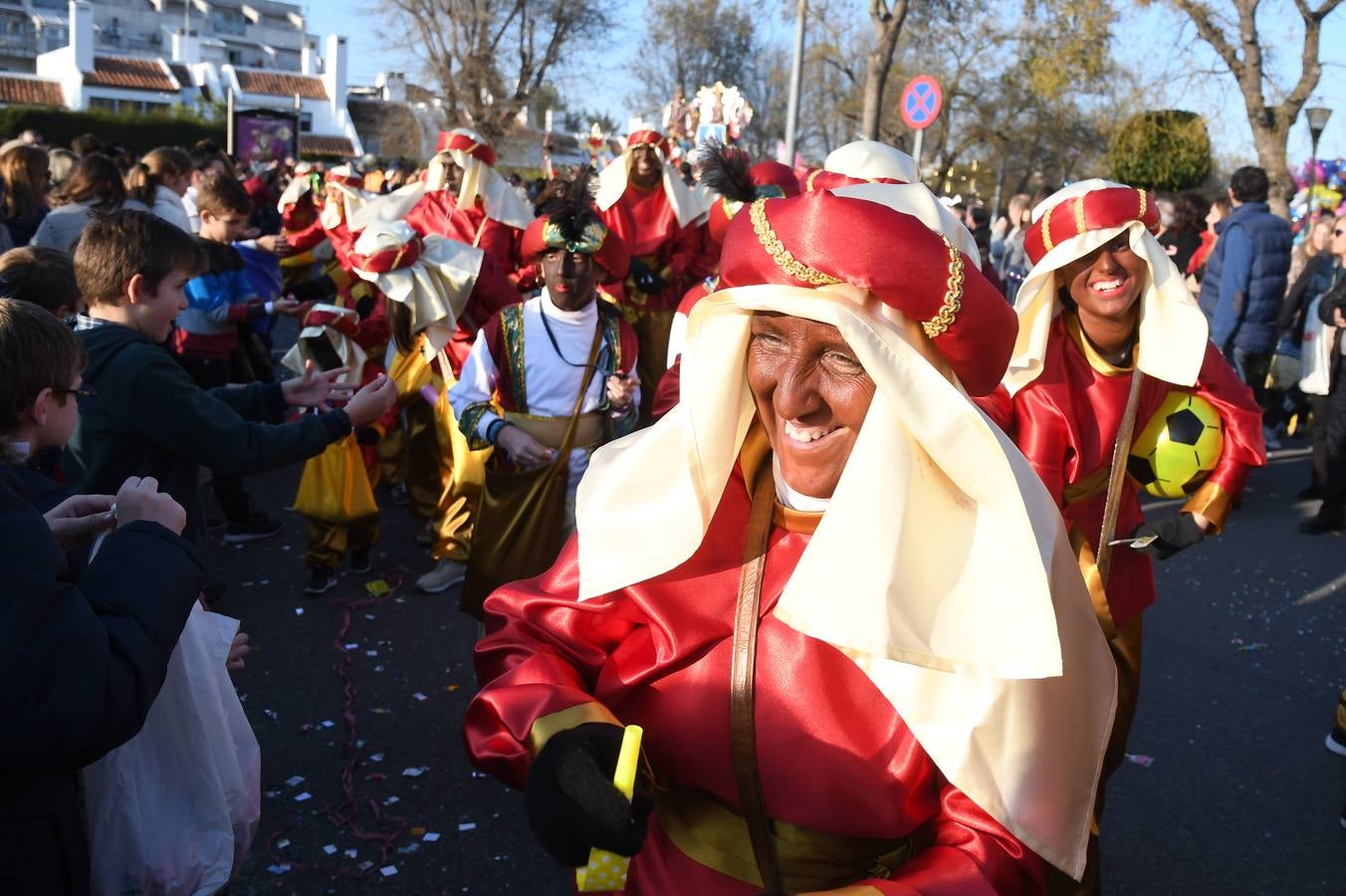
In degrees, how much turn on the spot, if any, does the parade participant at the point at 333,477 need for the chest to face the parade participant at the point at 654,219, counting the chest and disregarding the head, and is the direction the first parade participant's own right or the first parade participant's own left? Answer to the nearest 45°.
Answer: approximately 180°

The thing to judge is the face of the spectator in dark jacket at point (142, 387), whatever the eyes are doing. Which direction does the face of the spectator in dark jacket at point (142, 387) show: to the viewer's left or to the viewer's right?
to the viewer's right

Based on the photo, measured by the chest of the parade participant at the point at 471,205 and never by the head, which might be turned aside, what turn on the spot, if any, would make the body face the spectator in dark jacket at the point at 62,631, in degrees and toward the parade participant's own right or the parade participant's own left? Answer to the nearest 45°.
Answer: approximately 45° to the parade participant's own left

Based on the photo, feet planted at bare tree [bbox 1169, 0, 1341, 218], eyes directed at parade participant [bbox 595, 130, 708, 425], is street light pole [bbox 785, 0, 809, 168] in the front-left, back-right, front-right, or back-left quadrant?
front-right

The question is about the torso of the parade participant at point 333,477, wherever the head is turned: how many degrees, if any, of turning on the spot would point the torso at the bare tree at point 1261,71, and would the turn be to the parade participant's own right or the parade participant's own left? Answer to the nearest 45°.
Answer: approximately 180°

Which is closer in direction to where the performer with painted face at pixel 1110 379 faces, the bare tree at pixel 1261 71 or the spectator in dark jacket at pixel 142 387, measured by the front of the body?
the spectator in dark jacket

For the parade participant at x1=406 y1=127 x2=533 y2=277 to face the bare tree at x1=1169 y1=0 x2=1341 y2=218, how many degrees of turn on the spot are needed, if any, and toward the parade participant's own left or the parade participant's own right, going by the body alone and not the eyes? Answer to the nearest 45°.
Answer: approximately 180°

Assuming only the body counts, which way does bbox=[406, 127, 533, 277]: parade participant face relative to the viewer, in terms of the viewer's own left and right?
facing the viewer and to the left of the viewer

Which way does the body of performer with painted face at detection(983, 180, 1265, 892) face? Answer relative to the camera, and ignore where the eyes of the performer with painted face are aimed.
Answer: toward the camera

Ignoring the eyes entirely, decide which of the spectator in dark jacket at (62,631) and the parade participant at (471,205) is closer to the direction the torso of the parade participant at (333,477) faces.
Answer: the spectator in dark jacket

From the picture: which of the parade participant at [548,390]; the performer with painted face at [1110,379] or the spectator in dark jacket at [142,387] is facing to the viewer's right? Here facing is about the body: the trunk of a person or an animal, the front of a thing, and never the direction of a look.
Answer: the spectator in dark jacket

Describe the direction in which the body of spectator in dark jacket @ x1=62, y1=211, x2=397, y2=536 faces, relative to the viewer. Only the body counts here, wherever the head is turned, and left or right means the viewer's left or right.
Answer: facing to the right of the viewer

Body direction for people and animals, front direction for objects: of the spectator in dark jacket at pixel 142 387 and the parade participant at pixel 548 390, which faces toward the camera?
the parade participant

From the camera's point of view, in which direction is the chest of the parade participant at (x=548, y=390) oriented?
toward the camera

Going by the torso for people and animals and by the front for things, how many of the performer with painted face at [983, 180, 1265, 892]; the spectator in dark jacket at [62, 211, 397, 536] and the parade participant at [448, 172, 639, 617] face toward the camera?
2

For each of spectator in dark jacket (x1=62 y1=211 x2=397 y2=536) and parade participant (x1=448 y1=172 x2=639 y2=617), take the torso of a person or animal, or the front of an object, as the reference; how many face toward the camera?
1

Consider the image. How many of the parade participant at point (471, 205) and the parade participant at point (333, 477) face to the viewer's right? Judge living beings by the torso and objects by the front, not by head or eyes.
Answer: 0
